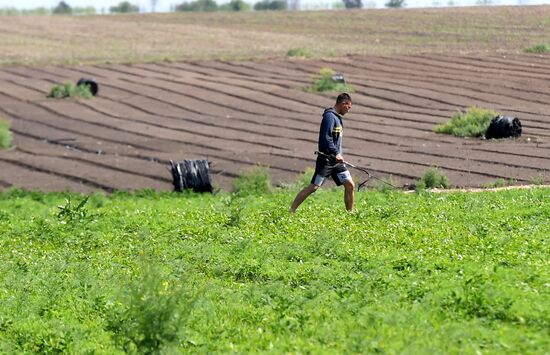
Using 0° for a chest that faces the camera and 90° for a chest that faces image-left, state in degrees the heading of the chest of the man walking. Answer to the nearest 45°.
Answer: approximately 270°

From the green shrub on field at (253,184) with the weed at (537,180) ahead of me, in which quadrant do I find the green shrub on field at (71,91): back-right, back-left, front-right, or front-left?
back-left

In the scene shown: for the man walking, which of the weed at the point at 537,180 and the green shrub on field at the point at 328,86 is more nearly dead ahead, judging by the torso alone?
the weed

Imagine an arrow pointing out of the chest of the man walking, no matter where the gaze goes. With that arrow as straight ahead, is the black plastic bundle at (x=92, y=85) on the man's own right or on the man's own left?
on the man's own left

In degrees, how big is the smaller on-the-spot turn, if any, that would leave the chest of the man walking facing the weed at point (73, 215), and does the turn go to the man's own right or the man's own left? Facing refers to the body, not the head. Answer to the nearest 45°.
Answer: approximately 180°

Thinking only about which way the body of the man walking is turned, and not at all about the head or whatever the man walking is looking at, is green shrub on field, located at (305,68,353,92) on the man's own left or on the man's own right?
on the man's own left
